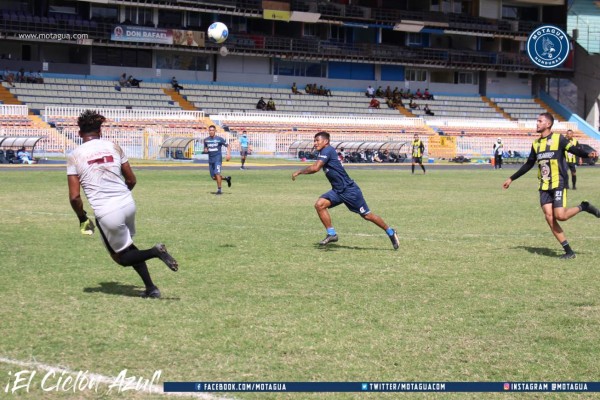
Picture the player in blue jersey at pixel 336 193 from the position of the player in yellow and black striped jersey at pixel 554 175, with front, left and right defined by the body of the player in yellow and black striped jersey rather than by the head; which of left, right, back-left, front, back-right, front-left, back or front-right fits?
front-right

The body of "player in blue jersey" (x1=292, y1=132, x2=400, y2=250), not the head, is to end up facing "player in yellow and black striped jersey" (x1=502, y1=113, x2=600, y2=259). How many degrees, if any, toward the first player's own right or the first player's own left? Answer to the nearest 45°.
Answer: approximately 180°

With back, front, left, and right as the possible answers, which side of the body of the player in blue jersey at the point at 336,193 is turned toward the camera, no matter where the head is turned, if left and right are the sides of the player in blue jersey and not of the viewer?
left

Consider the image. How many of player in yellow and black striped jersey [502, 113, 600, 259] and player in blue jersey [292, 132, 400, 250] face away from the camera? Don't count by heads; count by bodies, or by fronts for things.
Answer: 0

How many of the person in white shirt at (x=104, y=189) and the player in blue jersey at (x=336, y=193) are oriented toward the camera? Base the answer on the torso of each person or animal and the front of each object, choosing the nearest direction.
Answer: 0

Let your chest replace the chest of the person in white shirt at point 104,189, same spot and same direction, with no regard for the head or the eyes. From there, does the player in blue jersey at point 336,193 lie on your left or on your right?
on your right

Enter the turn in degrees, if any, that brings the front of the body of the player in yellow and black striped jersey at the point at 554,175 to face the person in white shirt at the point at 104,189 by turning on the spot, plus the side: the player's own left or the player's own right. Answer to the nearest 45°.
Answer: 0° — they already face them

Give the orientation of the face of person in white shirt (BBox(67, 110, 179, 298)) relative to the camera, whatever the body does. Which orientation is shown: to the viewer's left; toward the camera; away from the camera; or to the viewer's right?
away from the camera
